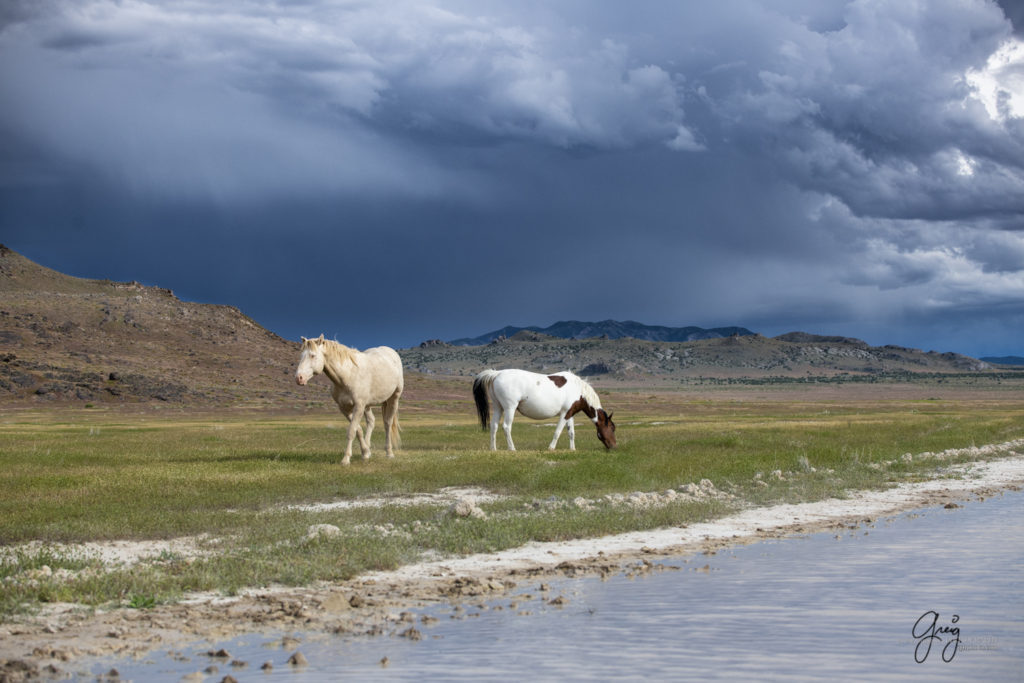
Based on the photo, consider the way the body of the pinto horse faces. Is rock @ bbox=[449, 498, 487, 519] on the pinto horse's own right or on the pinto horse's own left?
on the pinto horse's own right

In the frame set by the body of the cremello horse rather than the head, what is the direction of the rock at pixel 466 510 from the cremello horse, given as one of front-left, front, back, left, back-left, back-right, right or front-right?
front-left

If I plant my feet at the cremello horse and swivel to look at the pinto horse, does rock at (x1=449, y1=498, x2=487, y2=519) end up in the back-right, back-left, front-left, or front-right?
back-right

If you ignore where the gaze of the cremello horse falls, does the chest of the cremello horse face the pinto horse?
no

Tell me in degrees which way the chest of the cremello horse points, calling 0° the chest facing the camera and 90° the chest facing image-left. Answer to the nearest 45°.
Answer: approximately 45°

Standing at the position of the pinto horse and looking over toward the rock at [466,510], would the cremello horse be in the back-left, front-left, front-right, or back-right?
front-right

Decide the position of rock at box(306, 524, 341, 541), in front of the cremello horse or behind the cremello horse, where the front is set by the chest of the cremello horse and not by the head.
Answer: in front

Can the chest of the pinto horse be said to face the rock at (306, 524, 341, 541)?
no

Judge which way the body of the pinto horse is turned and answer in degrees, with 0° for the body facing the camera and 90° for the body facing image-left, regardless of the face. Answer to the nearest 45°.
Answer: approximately 270°

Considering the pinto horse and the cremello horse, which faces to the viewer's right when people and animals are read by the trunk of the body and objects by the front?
the pinto horse

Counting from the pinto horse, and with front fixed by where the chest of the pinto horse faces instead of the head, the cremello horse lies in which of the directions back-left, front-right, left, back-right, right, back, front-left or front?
back-right

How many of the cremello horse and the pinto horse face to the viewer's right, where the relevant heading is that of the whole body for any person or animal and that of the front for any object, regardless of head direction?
1

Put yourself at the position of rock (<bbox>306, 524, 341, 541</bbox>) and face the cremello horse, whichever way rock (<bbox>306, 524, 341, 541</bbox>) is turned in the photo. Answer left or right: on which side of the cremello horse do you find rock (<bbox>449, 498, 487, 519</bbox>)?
right
